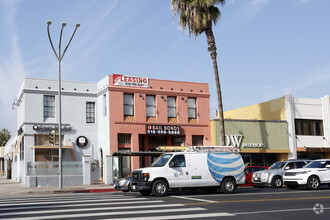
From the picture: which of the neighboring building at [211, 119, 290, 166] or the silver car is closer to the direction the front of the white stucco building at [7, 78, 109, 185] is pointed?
the silver car

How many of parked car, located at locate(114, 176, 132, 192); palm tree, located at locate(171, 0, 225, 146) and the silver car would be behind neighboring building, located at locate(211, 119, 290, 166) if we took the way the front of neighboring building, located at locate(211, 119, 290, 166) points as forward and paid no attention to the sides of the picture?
0

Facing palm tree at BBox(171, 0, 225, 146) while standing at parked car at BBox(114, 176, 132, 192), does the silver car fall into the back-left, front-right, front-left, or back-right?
front-right

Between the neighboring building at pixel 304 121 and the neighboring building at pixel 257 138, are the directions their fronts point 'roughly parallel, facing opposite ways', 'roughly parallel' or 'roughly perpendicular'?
roughly parallel

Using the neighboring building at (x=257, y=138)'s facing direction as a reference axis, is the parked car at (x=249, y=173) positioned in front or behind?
in front

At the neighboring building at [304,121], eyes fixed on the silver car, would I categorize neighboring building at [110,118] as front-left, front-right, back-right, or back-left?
front-right

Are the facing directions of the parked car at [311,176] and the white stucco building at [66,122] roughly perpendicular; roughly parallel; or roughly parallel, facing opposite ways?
roughly perpendicular

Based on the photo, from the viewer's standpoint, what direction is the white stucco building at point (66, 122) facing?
toward the camera

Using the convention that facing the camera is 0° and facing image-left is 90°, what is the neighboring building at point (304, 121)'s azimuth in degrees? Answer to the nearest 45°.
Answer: approximately 0°

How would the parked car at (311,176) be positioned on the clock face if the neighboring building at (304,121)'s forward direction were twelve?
The parked car is roughly at 12 o'clock from the neighboring building.

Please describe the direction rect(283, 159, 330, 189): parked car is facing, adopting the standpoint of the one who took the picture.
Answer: facing the viewer and to the left of the viewer

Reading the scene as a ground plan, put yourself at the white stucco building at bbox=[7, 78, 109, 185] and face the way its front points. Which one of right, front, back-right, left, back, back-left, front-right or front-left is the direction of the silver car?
front-left

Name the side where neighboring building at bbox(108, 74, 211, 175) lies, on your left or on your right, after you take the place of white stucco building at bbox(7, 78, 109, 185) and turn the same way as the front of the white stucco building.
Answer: on your left

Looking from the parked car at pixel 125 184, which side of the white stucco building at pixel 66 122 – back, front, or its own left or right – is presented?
front
